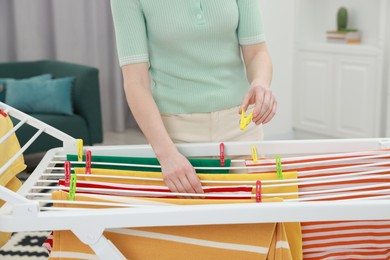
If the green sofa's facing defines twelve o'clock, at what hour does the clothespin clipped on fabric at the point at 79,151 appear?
The clothespin clipped on fabric is roughly at 12 o'clock from the green sofa.

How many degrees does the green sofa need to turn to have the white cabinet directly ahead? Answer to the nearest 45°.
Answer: approximately 90° to its left

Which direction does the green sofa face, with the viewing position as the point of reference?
facing the viewer

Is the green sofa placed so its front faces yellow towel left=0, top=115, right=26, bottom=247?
yes

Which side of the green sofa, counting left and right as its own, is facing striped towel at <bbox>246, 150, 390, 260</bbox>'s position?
front

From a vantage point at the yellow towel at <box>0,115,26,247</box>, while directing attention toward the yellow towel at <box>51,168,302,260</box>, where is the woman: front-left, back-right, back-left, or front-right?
front-left

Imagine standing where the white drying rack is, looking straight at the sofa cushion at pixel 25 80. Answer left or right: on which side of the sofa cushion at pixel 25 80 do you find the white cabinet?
right

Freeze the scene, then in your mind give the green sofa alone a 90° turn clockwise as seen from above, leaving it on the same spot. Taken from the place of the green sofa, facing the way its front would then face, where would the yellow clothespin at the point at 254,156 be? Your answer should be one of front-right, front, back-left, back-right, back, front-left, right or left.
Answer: left

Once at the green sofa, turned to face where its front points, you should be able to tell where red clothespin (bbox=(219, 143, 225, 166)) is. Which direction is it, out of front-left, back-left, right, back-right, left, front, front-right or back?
front

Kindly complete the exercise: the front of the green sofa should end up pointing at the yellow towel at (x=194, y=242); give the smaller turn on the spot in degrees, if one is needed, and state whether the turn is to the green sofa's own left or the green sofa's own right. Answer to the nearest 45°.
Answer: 0° — it already faces it

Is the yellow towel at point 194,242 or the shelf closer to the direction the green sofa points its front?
the yellow towel

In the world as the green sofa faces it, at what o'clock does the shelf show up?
The shelf is roughly at 9 o'clock from the green sofa.

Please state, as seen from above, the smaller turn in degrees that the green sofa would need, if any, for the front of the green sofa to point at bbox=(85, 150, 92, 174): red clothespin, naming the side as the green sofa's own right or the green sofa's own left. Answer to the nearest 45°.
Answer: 0° — it already faces it

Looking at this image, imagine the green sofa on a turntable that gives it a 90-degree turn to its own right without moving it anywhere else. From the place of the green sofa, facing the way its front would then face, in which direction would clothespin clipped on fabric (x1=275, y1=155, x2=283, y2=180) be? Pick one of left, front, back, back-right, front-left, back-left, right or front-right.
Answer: left

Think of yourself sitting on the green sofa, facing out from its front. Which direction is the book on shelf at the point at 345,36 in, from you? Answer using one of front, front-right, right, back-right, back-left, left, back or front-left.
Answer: left

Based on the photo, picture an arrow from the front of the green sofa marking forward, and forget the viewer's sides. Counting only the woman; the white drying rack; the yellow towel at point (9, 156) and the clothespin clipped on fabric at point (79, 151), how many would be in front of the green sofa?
4
